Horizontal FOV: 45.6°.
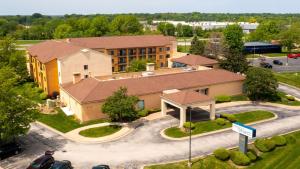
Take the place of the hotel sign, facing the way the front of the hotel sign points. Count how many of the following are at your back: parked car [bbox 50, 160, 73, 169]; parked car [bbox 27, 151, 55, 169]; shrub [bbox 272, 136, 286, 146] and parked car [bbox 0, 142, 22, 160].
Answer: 1

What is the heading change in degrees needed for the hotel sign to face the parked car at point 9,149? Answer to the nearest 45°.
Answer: approximately 45° to its right

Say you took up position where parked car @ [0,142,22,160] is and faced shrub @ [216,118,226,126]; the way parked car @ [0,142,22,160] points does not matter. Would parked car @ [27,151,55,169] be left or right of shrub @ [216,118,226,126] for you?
right

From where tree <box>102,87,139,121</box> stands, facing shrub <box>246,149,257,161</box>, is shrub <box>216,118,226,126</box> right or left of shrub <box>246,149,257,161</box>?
left

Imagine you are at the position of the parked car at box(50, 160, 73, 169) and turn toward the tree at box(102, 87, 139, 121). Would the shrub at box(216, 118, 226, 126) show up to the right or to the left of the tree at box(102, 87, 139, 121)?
right

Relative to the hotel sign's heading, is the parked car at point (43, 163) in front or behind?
in front

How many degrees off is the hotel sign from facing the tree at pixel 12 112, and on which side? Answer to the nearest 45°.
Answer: approximately 45° to its right

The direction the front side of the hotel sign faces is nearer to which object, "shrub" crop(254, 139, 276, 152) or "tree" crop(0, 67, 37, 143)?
the tree

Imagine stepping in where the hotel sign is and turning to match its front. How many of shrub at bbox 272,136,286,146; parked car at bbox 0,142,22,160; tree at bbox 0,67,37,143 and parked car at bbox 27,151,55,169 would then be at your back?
1

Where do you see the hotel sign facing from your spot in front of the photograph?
facing the viewer and to the left of the viewer
